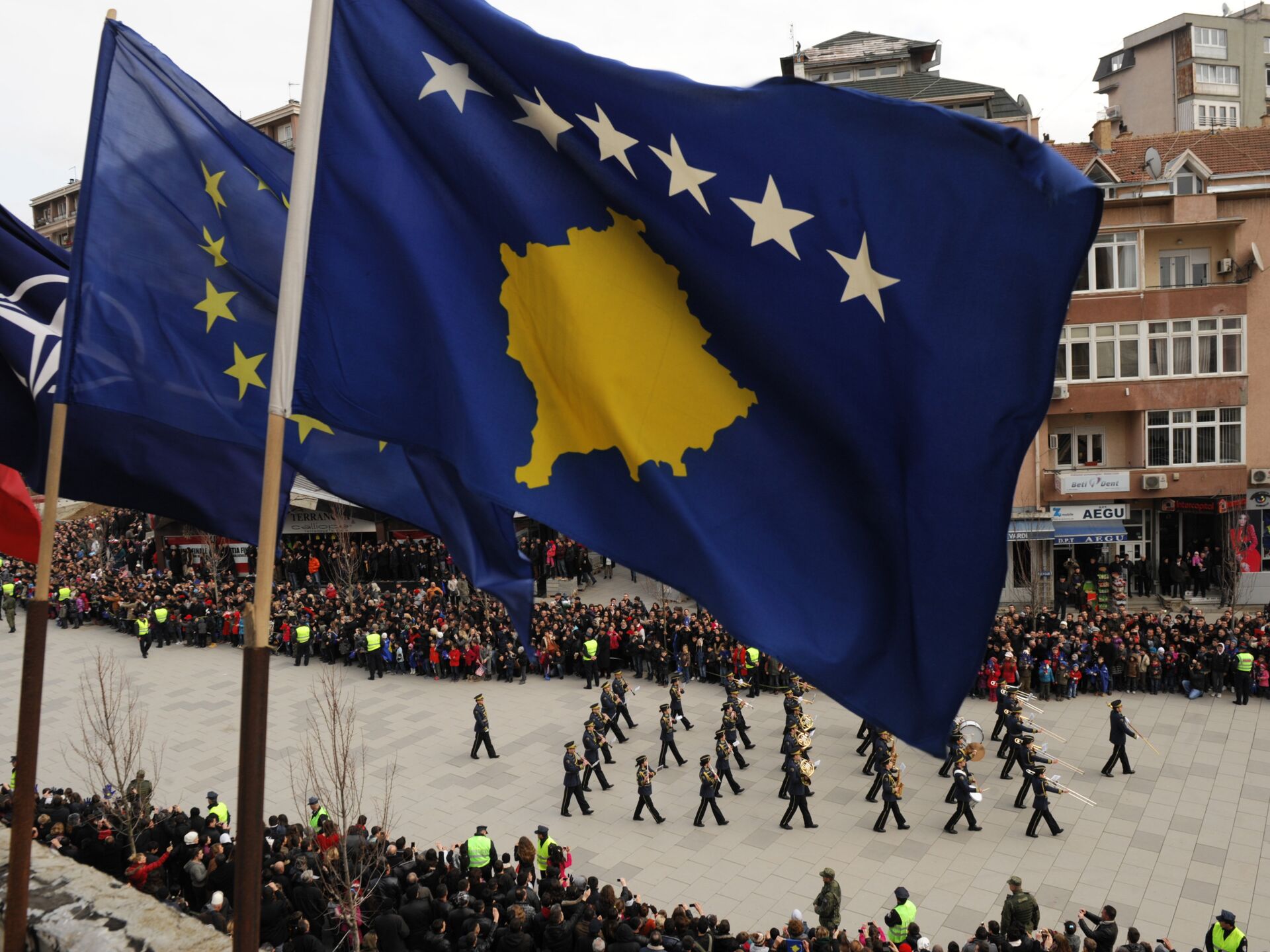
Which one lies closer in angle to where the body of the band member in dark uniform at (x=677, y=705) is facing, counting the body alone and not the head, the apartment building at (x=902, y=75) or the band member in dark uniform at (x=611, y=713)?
the apartment building

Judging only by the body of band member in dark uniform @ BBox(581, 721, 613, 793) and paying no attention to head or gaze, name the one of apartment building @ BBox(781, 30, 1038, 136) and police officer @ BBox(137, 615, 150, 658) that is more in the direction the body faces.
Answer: the apartment building

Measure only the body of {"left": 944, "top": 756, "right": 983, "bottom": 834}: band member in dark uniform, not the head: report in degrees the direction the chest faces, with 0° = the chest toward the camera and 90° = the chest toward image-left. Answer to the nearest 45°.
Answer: approximately 270°

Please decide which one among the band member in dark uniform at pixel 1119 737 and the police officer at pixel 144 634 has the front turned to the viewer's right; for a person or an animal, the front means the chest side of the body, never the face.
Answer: the band member in dark uniform

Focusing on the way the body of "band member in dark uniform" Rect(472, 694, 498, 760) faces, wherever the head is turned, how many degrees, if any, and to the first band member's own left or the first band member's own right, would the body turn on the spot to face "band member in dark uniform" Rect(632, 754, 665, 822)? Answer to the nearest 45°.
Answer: approximately 45° to the first band member's own right

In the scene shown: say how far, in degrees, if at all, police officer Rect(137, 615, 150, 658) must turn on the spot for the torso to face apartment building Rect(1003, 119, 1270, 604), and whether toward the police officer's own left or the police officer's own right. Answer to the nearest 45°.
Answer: approximately 45° to the police officer's own left

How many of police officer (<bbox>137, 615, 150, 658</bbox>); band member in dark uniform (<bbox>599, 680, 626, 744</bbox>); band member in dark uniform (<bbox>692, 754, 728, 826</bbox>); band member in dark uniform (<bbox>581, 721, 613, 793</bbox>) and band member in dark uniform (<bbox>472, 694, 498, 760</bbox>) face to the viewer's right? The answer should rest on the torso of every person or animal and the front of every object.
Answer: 4

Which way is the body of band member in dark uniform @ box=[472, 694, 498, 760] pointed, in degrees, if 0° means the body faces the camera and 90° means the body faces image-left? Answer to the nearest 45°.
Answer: approximately 270°

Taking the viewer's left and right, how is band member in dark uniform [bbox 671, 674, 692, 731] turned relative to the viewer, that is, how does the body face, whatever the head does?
facing to the right of the viewer

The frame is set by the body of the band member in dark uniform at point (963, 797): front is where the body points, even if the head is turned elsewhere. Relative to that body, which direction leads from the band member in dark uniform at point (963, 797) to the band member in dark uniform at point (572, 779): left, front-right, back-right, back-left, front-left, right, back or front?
back

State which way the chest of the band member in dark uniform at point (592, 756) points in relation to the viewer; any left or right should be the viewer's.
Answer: facing to the right of the viewer

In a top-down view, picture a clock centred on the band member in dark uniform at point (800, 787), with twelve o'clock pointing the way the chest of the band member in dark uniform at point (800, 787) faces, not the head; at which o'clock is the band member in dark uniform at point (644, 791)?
the band member in dark uniform at point (644, 791) is roughly at 6 o'clock from the band member in dark uniform at point (800, 787).

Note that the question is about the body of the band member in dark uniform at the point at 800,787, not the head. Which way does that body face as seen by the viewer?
to the viewer's right

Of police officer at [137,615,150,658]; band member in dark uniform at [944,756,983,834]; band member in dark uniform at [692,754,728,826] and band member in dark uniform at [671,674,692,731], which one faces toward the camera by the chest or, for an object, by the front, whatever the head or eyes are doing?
the police officer

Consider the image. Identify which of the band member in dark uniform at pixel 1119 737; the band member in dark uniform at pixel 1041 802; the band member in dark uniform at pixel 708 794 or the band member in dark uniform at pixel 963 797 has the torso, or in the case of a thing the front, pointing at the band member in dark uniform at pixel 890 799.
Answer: the band member in dark uniform at pixel 708 794

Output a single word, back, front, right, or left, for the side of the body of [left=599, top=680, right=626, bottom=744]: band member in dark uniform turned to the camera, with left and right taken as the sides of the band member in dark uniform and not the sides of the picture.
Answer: right
